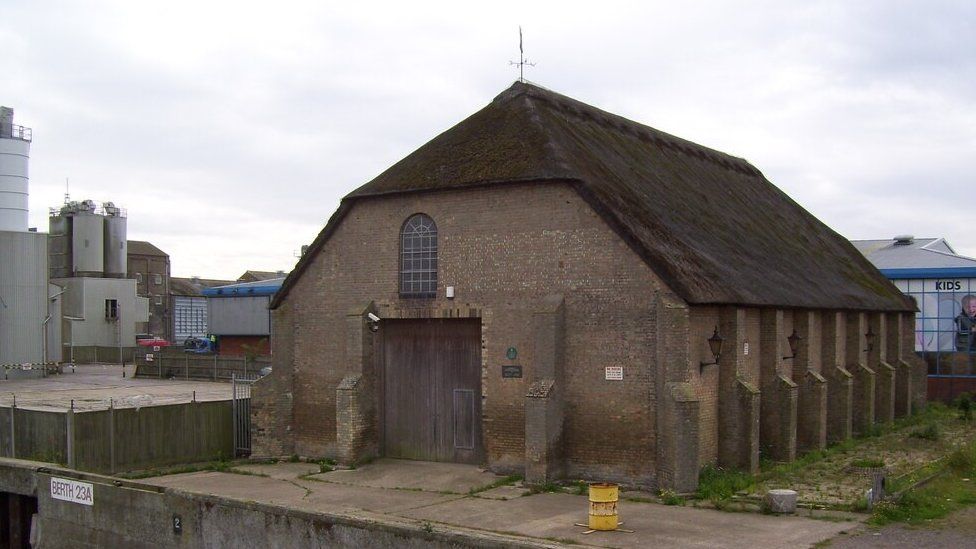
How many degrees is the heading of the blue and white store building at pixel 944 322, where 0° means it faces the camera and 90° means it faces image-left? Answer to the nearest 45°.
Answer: approximately 0°

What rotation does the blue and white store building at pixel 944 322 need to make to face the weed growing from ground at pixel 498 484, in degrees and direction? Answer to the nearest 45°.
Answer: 0° — it already faces it

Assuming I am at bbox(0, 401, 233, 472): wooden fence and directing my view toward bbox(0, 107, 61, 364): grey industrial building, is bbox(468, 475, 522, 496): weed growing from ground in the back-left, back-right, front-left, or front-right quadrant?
back-right

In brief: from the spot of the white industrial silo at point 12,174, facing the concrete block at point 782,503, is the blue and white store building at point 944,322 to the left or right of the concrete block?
left
